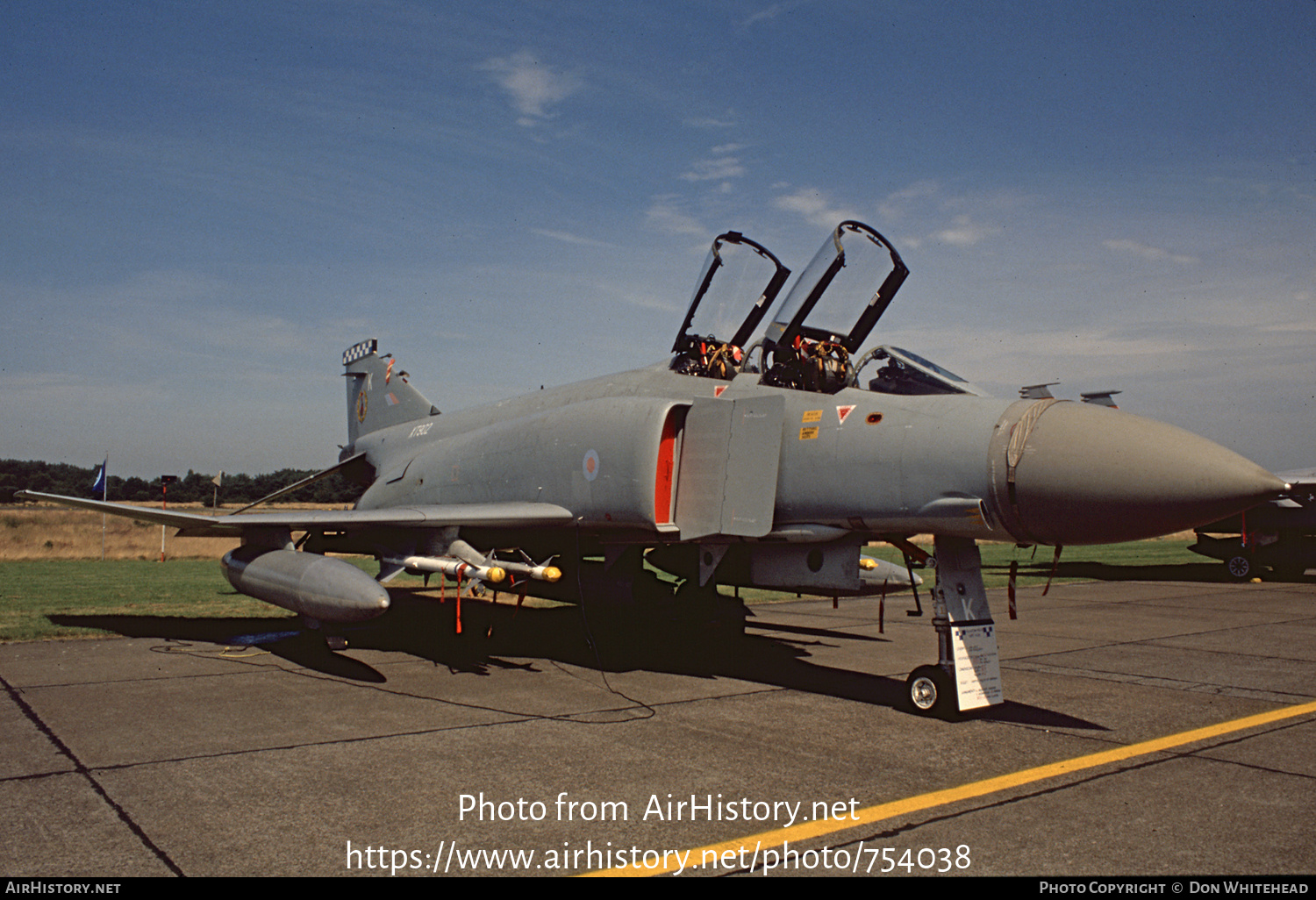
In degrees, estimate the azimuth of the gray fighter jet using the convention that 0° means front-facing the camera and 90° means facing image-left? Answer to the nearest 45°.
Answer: approximately 315°

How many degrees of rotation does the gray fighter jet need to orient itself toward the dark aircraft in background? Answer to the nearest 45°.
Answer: approximately 90° to its left

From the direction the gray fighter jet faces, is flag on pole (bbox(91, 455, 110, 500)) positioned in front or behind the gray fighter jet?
behind
